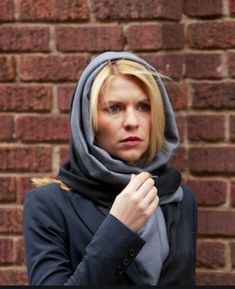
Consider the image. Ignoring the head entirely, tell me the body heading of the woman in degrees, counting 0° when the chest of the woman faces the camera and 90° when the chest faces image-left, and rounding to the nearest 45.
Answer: approximately 315°

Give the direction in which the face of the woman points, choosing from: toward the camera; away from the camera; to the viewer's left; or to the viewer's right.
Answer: toward the camera
